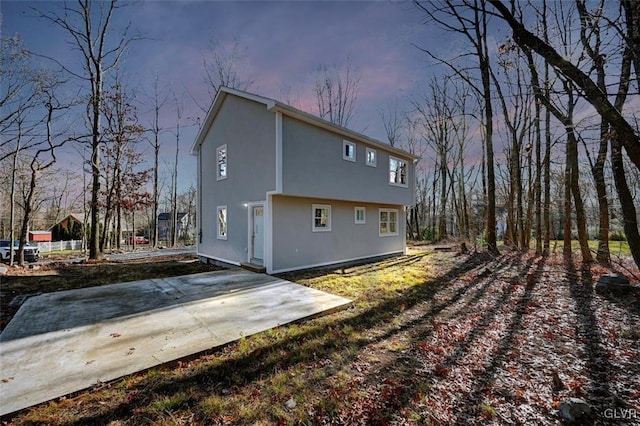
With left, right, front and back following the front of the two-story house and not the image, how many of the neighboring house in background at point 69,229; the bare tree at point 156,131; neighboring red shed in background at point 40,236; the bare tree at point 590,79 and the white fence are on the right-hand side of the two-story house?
4

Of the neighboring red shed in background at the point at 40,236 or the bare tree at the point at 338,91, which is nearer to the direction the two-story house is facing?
the neighboring red shed in background

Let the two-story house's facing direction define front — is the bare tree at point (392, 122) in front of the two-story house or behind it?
behind

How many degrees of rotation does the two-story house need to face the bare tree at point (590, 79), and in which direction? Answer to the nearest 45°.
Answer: approximately 90° to its left

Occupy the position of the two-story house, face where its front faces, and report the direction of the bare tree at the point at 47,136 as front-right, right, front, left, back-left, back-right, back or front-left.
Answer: front-right

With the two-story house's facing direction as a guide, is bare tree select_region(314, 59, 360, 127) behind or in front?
behind

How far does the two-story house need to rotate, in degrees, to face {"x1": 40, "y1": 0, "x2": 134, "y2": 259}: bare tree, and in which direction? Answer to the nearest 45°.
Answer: approximately 45° to its right

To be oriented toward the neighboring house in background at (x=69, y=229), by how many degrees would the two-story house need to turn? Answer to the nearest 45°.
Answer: approximately 90° to its right

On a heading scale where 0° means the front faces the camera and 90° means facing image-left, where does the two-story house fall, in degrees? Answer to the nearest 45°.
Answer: approximately 45°

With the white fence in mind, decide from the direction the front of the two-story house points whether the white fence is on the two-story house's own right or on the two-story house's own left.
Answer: on the two-story house's own right

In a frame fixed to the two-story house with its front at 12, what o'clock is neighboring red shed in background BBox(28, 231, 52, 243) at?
The neighboring red shed in background is roughly at 3 o'clock from the two-story house.

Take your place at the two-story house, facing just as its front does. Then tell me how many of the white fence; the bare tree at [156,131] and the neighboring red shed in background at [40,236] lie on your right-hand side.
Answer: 3

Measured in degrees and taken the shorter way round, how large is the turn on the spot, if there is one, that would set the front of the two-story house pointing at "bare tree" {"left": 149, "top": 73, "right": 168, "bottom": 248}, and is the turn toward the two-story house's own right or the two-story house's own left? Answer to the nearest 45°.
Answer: approximately 90° to the two-story house's own right

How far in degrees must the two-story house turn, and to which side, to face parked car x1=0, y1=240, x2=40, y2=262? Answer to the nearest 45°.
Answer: approximately 90° to its right
